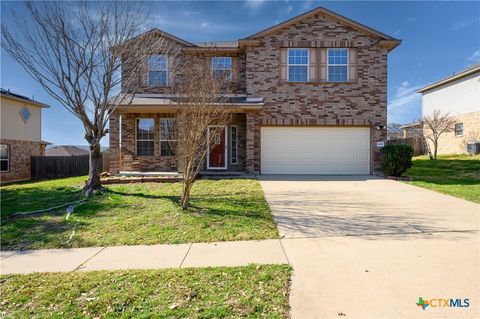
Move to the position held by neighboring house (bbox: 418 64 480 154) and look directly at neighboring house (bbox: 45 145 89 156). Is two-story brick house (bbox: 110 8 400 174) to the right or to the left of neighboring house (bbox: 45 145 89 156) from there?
left

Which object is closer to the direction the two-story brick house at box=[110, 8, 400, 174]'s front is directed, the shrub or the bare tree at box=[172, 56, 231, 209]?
the bare tree

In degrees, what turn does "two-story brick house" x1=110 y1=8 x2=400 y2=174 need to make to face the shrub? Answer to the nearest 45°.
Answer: approximately 45° to its left

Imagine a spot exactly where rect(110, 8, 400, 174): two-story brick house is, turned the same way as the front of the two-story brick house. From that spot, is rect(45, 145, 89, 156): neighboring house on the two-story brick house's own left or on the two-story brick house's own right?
on the two-story brick house's own right

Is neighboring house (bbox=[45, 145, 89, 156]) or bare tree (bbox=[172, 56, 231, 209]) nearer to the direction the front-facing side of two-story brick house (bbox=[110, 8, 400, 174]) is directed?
the bare tree

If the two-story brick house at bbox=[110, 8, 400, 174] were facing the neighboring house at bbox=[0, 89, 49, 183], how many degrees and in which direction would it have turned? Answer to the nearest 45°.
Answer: approximately 90° to its right

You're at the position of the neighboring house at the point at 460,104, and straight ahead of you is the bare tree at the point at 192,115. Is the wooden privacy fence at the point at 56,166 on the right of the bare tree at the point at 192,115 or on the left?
right

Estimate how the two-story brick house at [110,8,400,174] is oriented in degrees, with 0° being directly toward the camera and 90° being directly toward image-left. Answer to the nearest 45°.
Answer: approximately 0°
